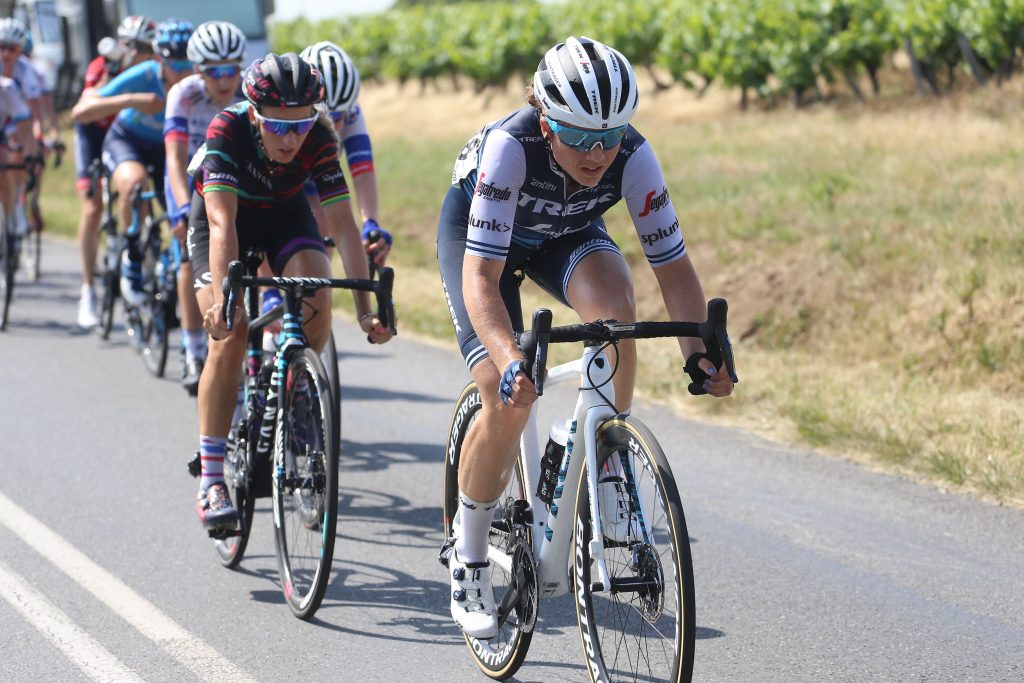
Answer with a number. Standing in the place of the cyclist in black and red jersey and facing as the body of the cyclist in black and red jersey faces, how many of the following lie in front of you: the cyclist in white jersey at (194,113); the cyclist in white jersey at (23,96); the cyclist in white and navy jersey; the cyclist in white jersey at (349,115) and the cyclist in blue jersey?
1

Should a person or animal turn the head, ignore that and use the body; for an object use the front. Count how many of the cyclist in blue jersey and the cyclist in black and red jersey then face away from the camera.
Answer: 0

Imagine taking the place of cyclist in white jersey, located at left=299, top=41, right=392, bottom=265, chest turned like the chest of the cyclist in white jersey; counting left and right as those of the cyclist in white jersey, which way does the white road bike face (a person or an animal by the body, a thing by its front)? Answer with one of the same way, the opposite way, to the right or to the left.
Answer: the same way

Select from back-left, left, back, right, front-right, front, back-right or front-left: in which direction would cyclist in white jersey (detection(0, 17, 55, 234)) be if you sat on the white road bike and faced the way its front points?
back

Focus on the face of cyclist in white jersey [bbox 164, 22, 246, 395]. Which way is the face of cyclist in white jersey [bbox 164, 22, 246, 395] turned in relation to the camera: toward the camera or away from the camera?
toward the camera

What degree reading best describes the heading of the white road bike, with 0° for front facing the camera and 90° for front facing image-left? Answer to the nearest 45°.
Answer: approximately 315°

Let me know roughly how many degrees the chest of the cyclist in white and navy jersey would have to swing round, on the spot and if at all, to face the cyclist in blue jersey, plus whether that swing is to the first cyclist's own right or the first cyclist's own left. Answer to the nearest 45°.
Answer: approximately 180°

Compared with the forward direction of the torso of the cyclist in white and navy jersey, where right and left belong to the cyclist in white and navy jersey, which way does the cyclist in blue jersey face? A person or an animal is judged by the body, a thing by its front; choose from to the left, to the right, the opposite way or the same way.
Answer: the same way

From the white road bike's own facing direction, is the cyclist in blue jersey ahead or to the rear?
to the rear

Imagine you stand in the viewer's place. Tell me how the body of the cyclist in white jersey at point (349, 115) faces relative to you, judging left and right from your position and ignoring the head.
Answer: facing the viewer and to the right of the viewer

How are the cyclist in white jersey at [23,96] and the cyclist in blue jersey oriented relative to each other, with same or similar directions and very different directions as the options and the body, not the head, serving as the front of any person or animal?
same or similar directions

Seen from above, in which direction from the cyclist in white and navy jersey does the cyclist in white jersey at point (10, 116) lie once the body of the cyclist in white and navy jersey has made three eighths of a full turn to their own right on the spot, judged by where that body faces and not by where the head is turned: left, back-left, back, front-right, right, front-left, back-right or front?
front-right

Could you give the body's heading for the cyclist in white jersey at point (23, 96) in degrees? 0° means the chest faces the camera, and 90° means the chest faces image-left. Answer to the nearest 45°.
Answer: approximately 315°

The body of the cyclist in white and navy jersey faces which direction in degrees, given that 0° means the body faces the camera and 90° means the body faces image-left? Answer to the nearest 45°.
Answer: approximately 315°

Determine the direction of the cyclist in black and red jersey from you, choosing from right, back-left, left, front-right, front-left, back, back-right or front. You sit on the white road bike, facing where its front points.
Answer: back
